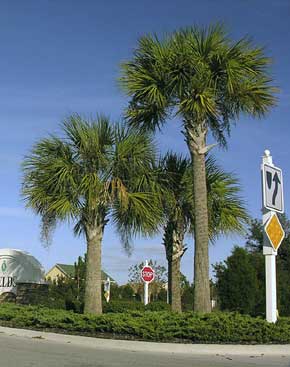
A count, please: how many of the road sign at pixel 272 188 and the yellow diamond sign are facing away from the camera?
0

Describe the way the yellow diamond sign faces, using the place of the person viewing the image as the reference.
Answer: facing the viewer and to the right of the viewer

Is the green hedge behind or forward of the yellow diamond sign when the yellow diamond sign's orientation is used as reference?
behind
